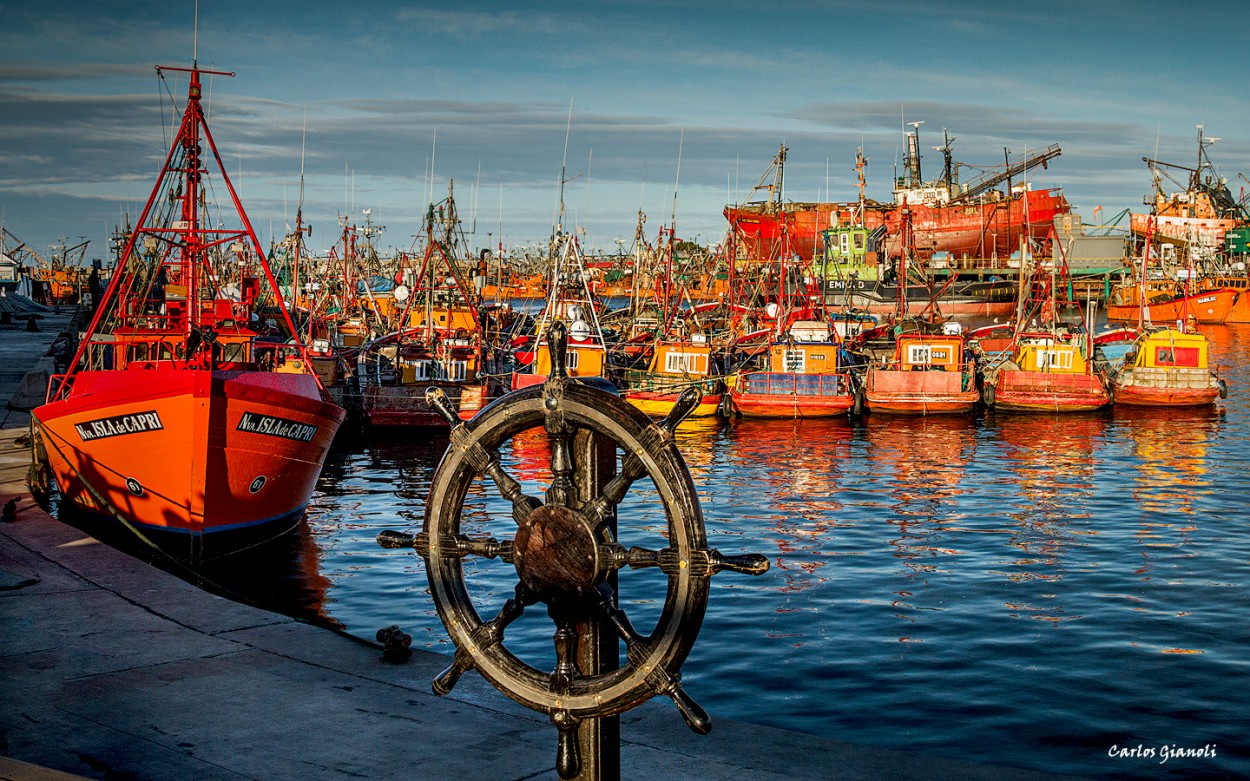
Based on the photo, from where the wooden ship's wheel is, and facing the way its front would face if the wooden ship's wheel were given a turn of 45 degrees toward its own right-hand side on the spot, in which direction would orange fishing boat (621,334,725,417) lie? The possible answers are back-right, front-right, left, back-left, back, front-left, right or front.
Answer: right

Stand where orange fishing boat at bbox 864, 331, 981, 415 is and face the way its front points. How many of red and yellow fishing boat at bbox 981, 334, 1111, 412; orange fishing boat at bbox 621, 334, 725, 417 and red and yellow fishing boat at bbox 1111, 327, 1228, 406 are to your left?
1

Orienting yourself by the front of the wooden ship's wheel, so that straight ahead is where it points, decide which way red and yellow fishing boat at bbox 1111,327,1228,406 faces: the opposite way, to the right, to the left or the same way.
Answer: the opposite way

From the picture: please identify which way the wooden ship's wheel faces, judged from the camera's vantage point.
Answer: facing the viewer and to the left of the viewer

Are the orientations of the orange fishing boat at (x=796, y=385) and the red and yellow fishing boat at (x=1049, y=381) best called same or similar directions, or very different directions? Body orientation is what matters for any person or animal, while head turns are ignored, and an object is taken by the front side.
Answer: same or similar directions

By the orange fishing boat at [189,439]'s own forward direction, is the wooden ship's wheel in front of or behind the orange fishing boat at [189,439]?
in front

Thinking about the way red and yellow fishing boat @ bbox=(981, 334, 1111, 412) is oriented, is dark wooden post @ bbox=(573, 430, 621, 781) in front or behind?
behind

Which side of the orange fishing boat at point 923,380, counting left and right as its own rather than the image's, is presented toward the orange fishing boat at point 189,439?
back

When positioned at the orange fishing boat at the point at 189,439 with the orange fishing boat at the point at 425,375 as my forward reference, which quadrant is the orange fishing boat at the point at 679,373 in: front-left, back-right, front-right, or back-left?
front-right

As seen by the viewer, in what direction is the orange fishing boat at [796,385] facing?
away from the camera

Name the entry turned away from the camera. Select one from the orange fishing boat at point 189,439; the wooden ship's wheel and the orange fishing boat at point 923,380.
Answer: the orange fishing boat at point 923,380

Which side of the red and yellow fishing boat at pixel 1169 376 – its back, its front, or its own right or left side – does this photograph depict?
back

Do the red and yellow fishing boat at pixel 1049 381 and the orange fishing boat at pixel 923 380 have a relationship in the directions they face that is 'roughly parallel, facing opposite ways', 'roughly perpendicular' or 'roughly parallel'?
roughly parallel
